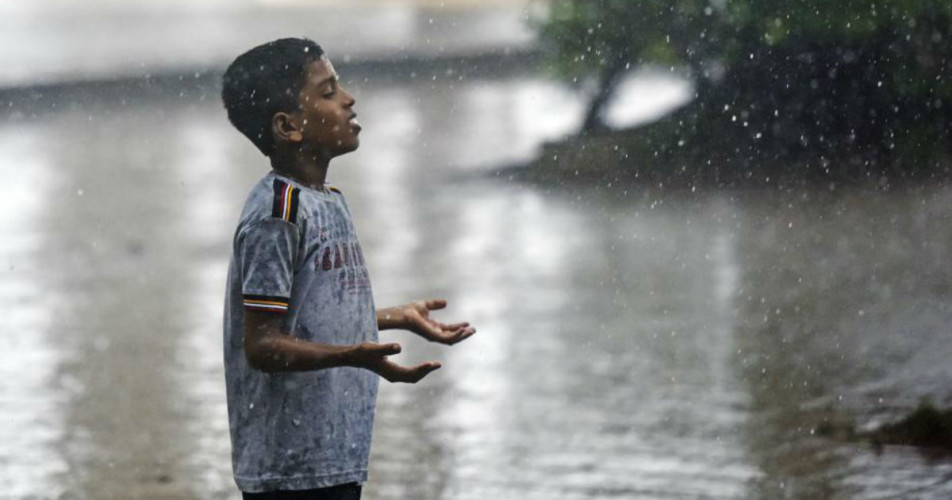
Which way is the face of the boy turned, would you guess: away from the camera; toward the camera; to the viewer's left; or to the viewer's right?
to the viewer's right

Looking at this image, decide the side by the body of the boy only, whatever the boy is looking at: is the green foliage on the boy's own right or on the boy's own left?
on the boy's own left
